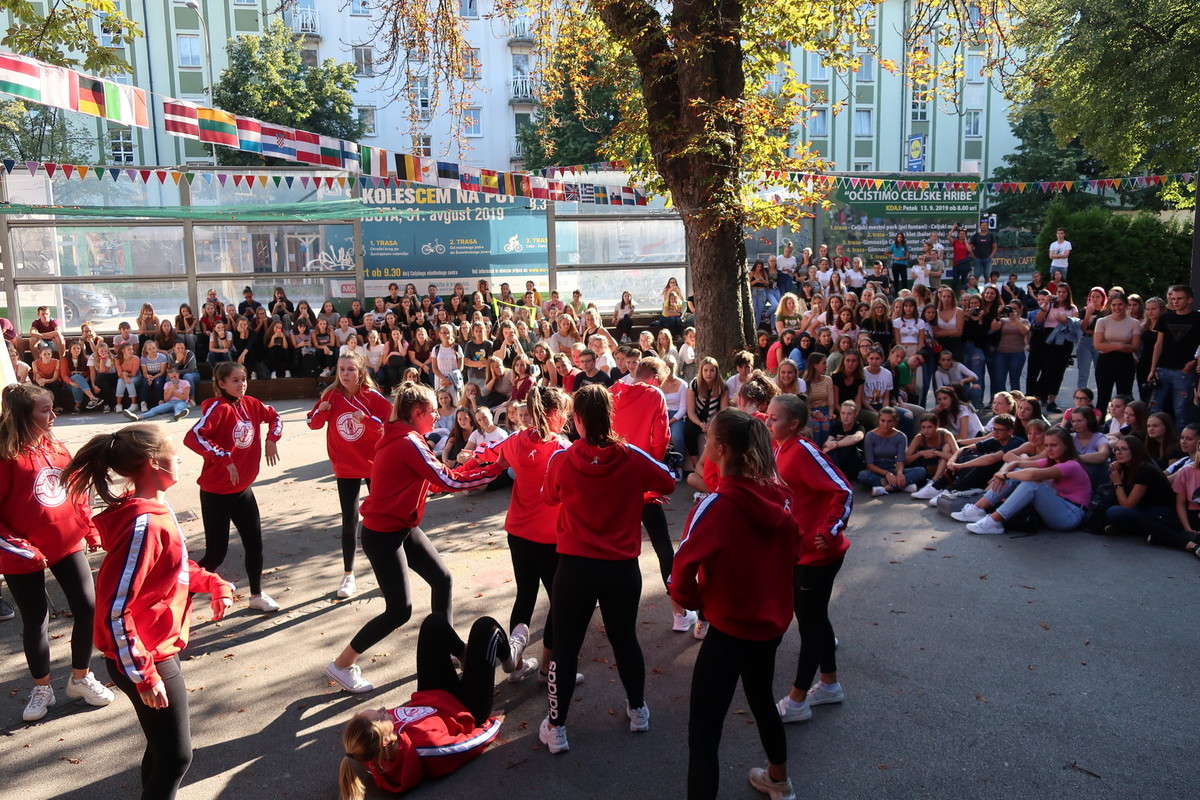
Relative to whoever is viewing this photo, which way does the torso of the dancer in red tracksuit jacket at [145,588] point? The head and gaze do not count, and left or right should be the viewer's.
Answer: facing to the right of the viewer

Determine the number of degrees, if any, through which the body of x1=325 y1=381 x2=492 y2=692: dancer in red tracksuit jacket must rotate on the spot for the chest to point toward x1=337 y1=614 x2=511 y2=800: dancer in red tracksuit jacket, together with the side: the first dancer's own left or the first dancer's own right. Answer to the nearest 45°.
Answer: approximately 90° to the first dancer's own right

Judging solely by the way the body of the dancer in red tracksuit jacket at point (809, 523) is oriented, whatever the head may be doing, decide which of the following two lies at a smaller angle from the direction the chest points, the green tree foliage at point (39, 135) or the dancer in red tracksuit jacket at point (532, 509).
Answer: the dancer in red tracksuit jacket

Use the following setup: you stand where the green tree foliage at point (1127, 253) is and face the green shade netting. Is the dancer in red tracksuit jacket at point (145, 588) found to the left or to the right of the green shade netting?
left

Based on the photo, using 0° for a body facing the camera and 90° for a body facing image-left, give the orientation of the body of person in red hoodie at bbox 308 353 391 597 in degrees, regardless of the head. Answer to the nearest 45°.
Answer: approximately 0°

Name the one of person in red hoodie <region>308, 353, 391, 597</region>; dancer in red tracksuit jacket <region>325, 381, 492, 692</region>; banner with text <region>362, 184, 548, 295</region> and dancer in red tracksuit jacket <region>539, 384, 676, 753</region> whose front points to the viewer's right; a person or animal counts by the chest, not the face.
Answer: dancer in red tracksuit jacket <region>325, 381, 492, 692</region>

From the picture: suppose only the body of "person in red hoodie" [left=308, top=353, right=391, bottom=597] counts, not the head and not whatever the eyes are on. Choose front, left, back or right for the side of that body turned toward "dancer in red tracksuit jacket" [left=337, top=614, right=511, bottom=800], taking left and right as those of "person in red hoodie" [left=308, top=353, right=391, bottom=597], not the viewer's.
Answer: front

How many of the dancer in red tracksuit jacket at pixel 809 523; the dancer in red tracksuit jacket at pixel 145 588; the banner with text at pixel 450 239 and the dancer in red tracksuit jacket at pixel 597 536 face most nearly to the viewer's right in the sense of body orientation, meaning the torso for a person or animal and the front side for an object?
1

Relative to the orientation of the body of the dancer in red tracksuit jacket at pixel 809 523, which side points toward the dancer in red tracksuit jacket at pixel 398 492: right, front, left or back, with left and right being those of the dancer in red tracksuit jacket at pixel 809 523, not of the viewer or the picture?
front

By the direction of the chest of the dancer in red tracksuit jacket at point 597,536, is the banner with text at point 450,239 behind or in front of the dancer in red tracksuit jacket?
in front

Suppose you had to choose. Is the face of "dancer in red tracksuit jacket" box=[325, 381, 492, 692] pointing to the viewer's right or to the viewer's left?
to the viewer's right

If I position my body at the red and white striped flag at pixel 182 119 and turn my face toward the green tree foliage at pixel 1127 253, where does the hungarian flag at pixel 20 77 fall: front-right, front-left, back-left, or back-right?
back-right

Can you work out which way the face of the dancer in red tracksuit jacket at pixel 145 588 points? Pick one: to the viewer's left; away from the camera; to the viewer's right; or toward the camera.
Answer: to the viewer's right

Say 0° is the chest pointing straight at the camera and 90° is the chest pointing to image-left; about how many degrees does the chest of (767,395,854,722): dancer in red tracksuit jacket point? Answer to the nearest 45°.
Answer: approximately 90°
